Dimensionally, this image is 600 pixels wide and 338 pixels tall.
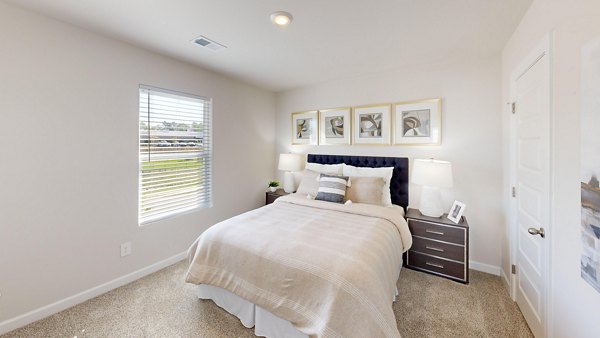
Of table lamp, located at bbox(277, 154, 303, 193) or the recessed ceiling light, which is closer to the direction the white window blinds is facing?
the recessed ceiling light

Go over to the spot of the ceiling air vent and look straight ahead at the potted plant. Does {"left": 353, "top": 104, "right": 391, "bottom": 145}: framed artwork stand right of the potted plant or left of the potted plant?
right

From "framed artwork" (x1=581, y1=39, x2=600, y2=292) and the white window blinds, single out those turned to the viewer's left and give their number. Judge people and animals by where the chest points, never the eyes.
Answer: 1

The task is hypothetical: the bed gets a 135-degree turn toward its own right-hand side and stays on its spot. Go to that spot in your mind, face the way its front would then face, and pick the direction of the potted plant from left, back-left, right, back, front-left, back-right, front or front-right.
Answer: front

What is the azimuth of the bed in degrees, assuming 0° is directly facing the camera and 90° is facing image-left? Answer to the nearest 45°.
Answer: approximately 45°

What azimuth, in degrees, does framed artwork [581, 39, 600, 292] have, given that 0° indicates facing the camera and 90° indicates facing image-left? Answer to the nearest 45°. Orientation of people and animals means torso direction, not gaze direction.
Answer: approximately 90°

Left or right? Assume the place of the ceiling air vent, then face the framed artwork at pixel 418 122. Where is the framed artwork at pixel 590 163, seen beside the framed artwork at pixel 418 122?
right
